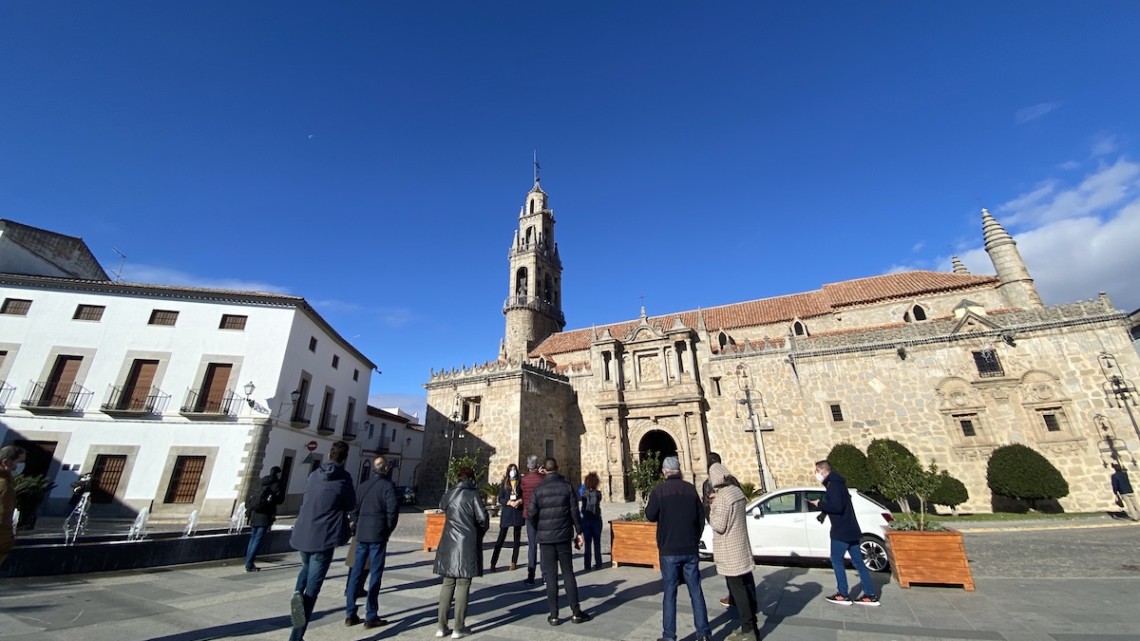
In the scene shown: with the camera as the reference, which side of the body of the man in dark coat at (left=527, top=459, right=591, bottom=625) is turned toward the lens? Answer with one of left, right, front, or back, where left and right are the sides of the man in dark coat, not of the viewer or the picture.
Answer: back

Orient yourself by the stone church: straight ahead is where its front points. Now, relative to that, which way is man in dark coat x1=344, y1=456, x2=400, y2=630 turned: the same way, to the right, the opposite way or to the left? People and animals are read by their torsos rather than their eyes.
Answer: the opposite way

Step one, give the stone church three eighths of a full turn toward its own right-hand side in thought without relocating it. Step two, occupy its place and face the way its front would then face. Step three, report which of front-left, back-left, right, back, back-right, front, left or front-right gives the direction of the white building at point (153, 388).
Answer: left

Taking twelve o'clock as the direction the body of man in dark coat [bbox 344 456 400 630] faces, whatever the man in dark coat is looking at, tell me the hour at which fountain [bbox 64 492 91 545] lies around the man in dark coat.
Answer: The fountain is roughly at 9 o'clock from the man in dark coat.

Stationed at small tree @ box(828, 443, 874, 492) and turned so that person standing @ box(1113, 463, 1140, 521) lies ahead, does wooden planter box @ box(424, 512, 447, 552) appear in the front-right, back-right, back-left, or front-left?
back-right

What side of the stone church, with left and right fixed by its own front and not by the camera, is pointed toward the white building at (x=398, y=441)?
right

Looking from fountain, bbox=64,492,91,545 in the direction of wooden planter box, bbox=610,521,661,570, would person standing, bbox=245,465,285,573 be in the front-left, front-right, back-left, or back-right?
front-right

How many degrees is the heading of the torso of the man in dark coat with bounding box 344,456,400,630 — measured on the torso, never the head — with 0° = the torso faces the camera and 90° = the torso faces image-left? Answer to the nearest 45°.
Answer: approximately 225°

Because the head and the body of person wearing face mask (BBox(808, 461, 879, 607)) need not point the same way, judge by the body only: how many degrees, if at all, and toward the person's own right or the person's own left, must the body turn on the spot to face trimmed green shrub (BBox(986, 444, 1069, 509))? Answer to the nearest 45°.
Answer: approximately 90° to the person's own right

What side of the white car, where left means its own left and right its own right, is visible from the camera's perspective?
left

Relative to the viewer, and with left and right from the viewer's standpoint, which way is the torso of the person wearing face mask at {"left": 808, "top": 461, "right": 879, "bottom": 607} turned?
facing to the left of the viewer

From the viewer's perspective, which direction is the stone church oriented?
toward the camera

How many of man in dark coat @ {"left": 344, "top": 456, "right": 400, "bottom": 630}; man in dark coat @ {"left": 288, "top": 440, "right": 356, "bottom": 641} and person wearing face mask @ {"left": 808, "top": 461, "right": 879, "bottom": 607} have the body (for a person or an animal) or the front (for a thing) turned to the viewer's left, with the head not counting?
1

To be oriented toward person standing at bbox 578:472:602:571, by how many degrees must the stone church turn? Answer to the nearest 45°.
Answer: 0° — it already faces them

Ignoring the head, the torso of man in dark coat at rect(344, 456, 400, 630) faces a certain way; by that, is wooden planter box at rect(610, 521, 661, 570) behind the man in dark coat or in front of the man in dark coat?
in front

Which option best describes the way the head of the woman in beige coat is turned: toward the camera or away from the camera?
away from the camera
